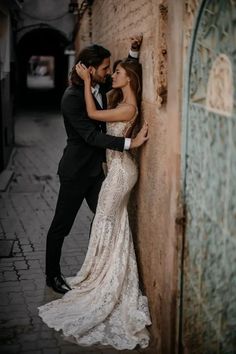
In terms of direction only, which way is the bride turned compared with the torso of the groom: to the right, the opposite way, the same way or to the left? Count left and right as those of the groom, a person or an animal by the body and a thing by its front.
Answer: the opposite way

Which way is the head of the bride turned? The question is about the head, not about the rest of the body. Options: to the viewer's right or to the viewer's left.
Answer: to the viewer's left

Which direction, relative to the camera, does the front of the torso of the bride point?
to the viewer's left

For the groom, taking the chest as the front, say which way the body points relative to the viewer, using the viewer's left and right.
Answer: facing to the right of the viewer
